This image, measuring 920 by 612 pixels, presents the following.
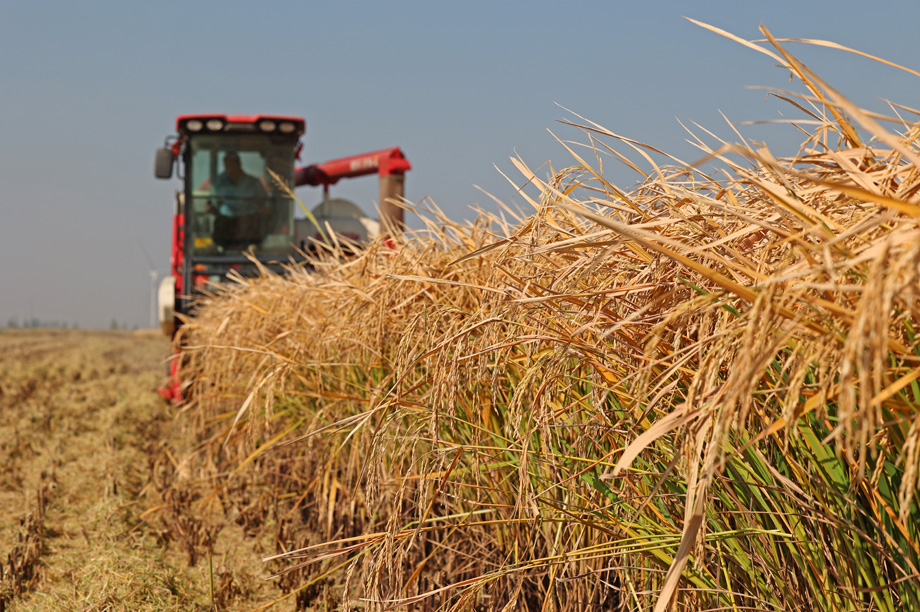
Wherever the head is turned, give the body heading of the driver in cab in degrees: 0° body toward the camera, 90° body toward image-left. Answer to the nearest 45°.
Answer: approximately 0°

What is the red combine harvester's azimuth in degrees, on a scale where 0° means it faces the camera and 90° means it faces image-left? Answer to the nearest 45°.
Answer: approximately 0°
